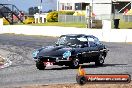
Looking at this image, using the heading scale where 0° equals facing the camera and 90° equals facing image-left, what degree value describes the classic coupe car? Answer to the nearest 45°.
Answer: approximately 45°
